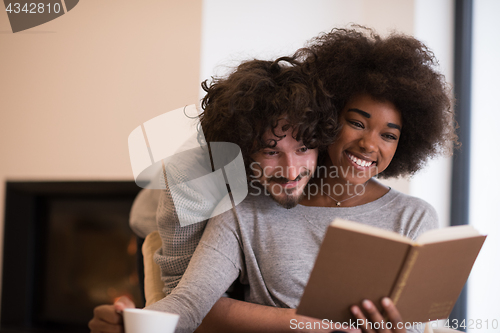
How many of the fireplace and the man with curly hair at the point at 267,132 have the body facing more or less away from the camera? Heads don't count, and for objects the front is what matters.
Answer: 0

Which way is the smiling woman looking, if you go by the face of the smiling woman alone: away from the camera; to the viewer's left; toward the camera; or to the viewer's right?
toward the camera

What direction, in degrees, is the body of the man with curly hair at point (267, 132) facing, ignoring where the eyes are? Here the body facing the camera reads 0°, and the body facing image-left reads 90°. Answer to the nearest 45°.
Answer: approximately 315°

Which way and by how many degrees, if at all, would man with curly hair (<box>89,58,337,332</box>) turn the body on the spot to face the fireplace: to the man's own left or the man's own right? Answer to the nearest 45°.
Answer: approximately 180°

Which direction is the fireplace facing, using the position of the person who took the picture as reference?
facing the viewer

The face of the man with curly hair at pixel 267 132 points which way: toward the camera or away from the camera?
toward the camera

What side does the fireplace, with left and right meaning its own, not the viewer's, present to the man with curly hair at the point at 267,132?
front
